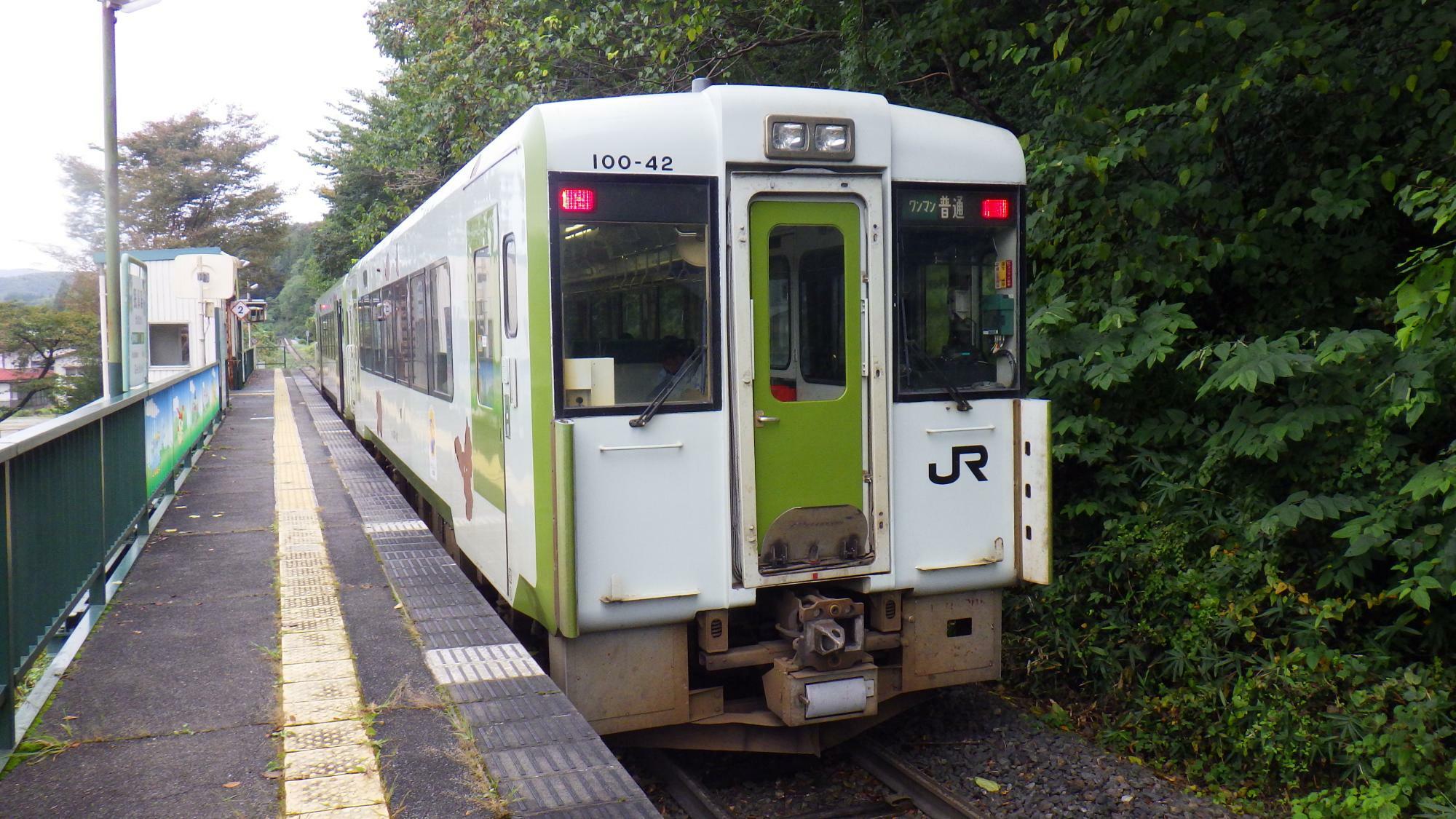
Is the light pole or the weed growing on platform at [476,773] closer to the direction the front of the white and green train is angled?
the weed growing on platform

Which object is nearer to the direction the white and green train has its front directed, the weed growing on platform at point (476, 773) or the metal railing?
the weed growing on platform

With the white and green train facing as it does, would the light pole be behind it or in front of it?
behind

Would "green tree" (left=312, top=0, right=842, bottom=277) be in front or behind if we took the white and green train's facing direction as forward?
behind

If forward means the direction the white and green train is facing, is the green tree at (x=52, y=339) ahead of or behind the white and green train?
behind
